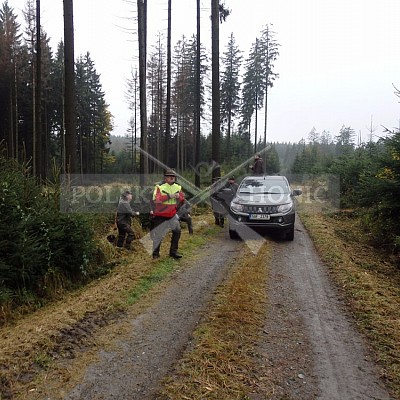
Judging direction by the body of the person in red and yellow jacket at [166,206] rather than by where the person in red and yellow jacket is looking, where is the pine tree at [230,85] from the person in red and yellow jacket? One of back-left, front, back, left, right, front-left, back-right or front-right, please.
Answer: back-left

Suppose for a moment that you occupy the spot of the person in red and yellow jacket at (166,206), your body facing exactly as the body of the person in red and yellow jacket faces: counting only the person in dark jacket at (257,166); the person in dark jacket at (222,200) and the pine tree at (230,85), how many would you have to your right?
0

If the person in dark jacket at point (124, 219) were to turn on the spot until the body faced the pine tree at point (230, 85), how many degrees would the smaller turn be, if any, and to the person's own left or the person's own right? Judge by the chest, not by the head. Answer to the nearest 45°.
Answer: approximately 90° to the person's own left

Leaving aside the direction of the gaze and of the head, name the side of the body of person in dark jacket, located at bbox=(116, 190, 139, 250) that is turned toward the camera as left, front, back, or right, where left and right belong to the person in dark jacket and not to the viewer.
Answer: right

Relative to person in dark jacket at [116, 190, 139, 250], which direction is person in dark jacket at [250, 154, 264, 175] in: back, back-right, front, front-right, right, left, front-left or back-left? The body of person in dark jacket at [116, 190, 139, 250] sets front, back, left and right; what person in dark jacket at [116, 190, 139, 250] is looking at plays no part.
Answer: front-left

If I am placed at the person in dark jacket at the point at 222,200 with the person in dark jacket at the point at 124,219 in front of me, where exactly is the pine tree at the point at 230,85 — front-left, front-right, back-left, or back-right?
back-right

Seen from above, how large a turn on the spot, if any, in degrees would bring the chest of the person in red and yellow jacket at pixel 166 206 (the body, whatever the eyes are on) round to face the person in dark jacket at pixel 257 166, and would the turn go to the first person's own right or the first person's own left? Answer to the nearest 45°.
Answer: approximately 90° to the first person's own left

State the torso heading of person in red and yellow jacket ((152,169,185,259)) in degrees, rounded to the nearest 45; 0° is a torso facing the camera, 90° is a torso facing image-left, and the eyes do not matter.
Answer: approximately 315°
